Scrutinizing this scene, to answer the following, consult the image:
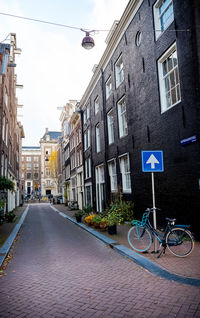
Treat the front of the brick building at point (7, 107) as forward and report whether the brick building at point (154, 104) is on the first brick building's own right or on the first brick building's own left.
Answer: on the first brick building's own right

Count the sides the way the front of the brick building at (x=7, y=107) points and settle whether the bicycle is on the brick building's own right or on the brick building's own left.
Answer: on the brick building's own right

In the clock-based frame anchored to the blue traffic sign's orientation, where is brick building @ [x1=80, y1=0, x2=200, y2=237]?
The brick building is roughly at 6 o'clock from the blue traffic sign.

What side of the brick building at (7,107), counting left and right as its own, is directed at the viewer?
right

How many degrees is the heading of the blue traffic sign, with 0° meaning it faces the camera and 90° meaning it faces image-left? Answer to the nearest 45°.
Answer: approximately 0°
